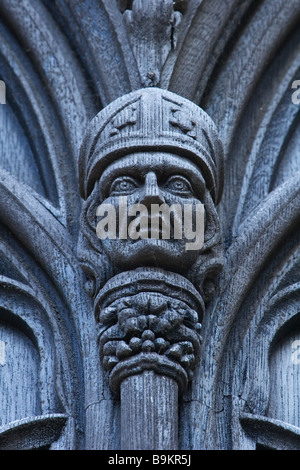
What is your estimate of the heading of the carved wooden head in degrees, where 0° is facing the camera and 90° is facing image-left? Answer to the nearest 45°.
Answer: approximately 0°
